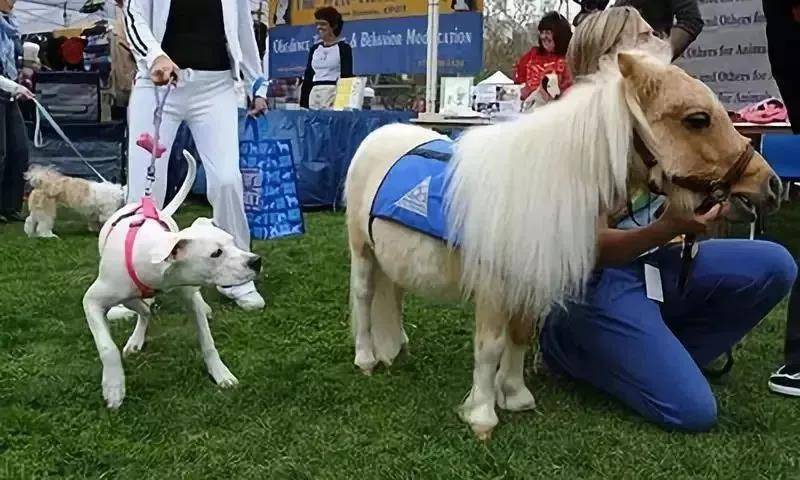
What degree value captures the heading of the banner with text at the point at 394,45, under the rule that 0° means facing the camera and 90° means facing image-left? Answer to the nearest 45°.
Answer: approximately 0°

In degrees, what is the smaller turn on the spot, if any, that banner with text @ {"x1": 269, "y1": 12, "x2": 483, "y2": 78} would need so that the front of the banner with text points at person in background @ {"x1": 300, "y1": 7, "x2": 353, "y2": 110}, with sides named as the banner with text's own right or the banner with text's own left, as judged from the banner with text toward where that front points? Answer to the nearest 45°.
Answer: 0° — it already faces them

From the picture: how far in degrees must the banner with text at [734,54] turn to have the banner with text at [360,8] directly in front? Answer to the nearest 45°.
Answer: approximately 135° to its right

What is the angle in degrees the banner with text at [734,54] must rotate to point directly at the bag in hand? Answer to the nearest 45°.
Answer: approximately 45° to its right

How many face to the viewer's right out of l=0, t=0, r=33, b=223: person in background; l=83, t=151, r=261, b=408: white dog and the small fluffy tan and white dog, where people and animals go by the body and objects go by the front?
2

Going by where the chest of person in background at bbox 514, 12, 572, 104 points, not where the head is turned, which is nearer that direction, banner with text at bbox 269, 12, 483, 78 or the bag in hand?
the bag in hand

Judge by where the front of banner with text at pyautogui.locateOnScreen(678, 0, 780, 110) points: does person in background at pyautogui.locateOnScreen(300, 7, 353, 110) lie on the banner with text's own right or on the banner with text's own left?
on the banner with text's own right

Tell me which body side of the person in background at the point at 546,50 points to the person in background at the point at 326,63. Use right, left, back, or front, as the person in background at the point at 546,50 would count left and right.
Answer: right
